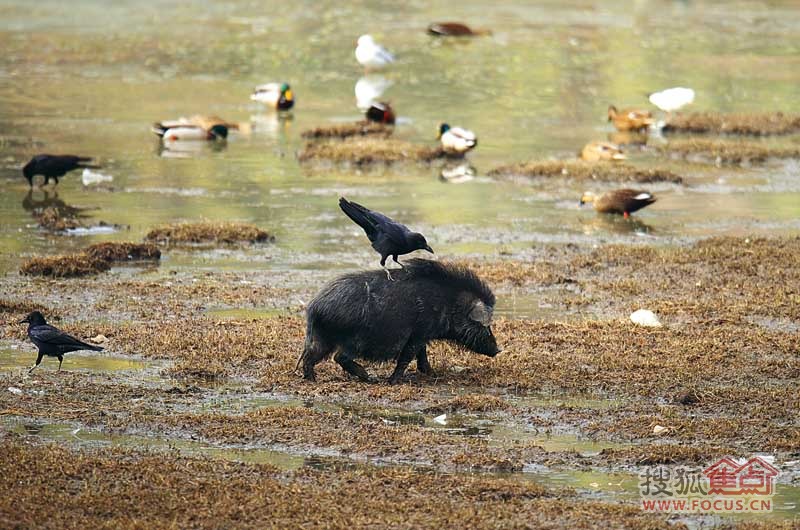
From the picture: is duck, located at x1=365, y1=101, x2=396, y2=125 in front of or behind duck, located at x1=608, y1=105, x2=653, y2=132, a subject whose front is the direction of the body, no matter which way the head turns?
in front

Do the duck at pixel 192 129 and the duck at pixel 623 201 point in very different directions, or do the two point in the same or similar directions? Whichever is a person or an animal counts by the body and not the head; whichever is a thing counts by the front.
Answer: very different directions

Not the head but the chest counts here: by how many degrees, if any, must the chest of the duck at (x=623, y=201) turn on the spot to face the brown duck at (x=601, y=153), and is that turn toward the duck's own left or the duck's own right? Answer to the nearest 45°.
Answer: approximately 90° to the duck's own right

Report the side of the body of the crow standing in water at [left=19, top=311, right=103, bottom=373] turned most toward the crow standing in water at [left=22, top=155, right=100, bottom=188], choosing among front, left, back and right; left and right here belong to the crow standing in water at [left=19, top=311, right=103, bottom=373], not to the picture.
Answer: right

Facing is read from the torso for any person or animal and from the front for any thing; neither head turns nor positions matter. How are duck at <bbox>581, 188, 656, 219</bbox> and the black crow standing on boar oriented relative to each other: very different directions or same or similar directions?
very different directions

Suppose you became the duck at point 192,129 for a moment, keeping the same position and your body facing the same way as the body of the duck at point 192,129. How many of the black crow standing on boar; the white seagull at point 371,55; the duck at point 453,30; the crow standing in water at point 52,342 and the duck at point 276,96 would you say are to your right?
2

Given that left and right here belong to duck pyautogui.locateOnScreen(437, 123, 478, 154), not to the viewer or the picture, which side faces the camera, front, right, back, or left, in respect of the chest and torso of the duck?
left

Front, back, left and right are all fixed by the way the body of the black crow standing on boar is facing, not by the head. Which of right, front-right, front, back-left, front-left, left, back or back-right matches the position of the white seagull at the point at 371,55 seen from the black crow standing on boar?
left

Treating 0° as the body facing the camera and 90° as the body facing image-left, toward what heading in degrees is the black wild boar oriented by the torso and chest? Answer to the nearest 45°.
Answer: approximately 270°

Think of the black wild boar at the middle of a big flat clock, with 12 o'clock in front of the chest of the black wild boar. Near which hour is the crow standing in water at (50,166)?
The crow standing in water is roughly at 8 o'clock from the black wild boar.

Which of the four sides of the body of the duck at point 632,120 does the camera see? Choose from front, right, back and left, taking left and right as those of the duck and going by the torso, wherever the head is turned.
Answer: left

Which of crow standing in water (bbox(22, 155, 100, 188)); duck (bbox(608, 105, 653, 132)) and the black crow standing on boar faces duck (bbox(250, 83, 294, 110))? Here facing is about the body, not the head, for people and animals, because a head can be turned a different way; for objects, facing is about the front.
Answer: duck (bbox(608, 105, 653, 132))

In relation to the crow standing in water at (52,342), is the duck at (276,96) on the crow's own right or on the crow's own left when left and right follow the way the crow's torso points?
on the crow's own right

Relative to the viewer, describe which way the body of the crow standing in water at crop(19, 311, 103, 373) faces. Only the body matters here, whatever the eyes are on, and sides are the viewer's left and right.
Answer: facing to the left of the viewer

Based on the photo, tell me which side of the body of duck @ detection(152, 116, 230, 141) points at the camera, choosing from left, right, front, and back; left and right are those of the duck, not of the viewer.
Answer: right

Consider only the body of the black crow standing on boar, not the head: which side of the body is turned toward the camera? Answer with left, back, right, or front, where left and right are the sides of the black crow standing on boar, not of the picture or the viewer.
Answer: right

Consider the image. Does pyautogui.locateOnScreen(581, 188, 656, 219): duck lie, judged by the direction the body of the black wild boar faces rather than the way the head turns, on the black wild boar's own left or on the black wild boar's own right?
on the black wild boar's own left

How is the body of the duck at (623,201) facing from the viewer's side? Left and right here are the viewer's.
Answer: facing to the left of the viewer
